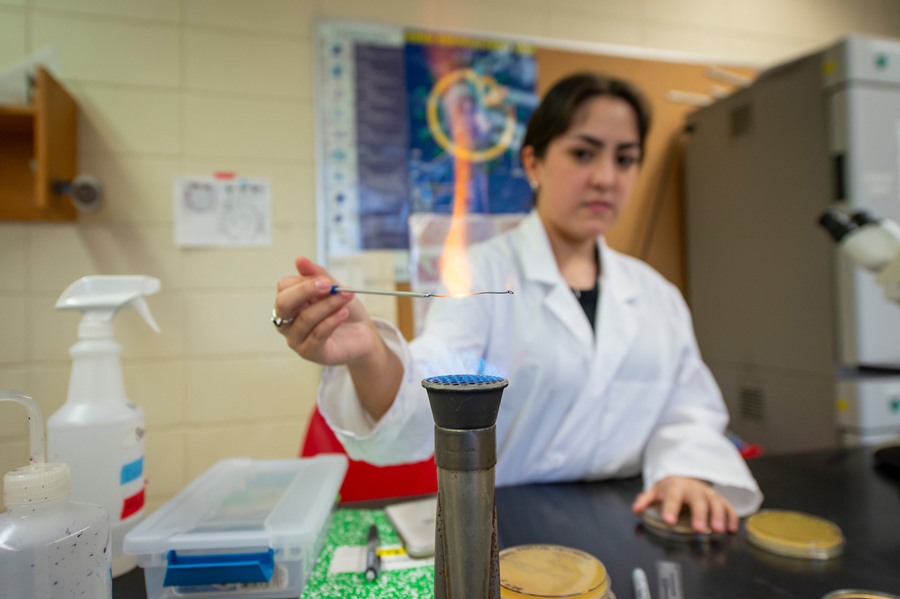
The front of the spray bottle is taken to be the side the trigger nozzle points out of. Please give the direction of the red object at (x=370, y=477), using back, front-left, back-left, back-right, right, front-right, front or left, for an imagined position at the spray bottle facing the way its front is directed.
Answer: front-left

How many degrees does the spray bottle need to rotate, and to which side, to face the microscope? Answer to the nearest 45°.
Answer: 0° — it already faces it

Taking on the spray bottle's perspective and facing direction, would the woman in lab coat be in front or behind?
in front

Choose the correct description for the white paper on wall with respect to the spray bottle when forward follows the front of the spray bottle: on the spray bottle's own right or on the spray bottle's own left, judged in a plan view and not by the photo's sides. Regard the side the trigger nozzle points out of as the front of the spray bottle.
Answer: on the spray bottle's own left

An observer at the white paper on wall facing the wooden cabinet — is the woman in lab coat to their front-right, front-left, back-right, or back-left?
back-left

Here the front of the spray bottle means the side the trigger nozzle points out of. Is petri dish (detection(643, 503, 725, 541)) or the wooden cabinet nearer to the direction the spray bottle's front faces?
the petri dish

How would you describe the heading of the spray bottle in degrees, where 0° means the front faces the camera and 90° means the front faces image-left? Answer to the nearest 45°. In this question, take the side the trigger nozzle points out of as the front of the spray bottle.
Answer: approximately 270°

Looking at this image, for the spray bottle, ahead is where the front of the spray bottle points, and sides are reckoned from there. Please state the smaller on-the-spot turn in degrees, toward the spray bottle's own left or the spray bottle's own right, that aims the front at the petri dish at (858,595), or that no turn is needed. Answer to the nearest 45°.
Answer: approximately 45° to the spray bottle's own right

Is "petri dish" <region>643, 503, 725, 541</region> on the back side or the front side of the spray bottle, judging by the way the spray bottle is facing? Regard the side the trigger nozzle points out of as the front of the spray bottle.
on the front side
